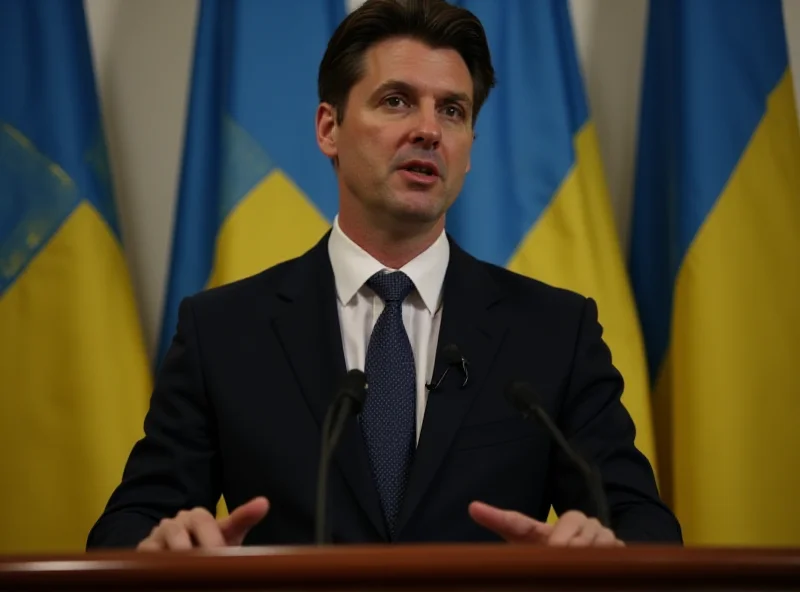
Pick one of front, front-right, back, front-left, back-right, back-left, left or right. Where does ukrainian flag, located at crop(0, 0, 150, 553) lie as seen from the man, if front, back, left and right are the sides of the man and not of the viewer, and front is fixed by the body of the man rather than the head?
back-right

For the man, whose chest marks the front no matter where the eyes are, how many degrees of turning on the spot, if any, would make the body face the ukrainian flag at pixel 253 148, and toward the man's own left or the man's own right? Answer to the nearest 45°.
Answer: approximately 135° to the man's own right

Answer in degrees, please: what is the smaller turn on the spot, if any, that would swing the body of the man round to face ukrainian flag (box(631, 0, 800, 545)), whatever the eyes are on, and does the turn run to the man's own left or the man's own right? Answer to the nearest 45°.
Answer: approximately 135° to the man's own left

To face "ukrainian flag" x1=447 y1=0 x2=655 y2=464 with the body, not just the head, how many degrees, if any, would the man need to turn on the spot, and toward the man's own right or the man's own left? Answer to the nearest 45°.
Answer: approximately 135° to the man's own left

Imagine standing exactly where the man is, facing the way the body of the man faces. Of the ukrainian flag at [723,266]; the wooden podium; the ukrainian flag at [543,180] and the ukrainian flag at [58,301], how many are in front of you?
1

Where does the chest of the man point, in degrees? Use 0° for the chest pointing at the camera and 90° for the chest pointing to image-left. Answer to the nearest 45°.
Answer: approximately 0°

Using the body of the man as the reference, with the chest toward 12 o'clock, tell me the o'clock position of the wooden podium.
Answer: The wooden podium is roughly at 12 o'clock from the man.
